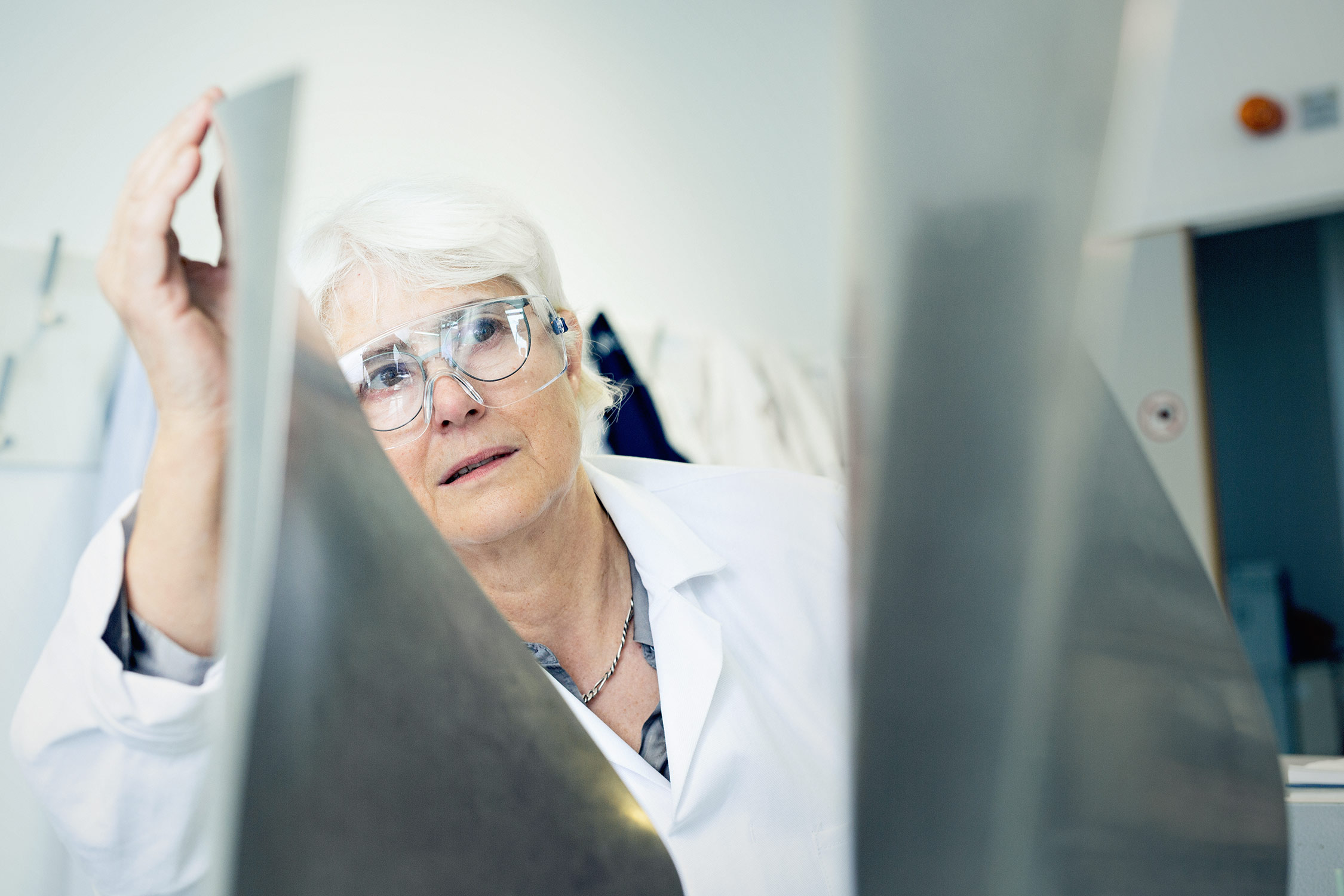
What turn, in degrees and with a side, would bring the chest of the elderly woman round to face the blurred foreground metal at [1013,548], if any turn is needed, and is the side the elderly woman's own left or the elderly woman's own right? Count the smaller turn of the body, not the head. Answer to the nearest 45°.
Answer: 0° — they already face it

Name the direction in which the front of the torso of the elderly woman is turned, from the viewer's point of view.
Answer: toward the camera

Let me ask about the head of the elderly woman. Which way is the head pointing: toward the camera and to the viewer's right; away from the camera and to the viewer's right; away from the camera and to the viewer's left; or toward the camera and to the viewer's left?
toward the camera and to the viewer's left
